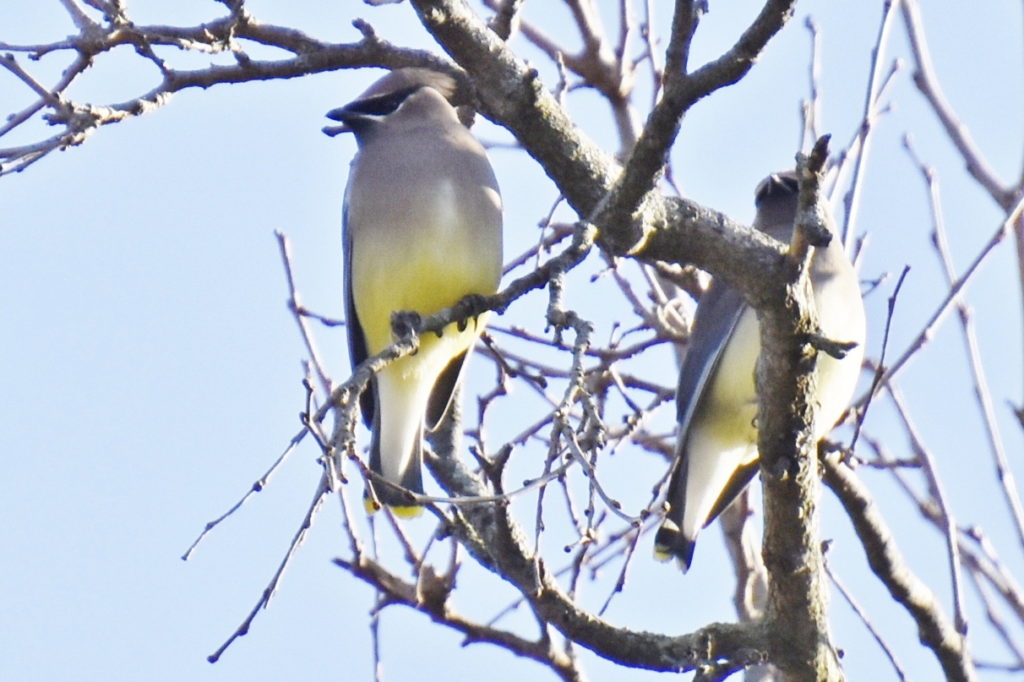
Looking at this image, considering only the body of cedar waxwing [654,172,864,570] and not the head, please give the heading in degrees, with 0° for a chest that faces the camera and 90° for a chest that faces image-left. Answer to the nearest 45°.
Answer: approximately 315°

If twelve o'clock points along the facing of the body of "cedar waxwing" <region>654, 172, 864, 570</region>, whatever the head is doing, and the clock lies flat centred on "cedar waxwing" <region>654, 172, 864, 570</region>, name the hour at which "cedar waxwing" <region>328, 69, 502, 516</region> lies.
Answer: "cedar waxwing" <region>328, 69, 502, 516</region> is roughly at 3 o'clock from "cedar waxwing" <region>654, 172, 864, 570</region>.
